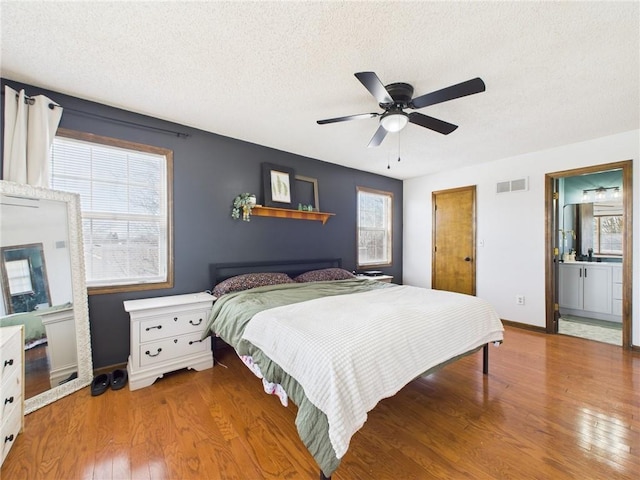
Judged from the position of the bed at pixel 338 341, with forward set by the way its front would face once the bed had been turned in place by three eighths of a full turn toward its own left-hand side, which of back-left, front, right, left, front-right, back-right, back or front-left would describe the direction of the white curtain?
left

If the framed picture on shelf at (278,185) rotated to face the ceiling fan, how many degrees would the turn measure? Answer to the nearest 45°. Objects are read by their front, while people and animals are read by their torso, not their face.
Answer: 0° — it already faces it

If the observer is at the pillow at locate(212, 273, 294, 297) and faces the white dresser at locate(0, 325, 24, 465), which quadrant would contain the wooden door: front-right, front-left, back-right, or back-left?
back-left

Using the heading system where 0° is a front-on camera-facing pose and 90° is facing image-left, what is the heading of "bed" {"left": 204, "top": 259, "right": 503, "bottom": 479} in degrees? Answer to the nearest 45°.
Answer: approximately 315°

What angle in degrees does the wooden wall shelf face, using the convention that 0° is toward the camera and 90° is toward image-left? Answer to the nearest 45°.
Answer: approximately 315°

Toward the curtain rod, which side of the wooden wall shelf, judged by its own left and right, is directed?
right

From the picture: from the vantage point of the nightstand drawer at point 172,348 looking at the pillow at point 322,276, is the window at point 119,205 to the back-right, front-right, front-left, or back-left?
back-left

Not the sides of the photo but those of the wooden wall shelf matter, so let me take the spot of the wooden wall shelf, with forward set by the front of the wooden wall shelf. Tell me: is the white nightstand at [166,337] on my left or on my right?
on my right
